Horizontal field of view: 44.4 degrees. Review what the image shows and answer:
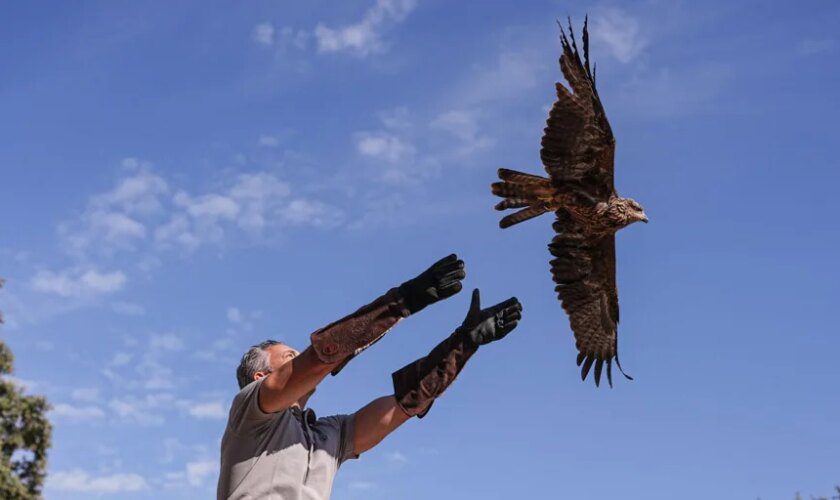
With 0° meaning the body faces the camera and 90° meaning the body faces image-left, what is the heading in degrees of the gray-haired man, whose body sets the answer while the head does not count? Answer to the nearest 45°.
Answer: approximately 315°

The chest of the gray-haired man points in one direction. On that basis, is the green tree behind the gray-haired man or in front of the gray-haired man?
behind

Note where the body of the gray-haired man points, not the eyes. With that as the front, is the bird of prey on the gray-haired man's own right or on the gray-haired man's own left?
on the gray-haired man's own left

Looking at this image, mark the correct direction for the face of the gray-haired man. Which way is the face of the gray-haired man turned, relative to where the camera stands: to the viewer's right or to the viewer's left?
to the viewer's right
